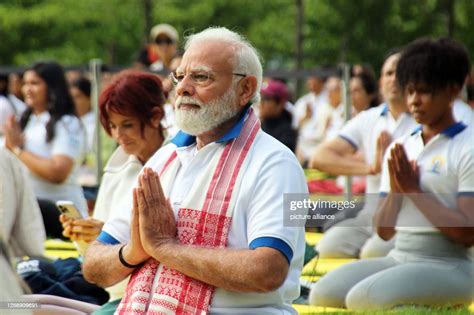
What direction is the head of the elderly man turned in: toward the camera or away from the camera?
toward the camera

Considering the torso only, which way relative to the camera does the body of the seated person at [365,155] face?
toward the camera

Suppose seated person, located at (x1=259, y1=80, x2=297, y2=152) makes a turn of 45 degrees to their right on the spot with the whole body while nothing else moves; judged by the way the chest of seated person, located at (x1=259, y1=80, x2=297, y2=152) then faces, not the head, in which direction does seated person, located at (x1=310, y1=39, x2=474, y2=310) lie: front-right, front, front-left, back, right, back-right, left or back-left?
left

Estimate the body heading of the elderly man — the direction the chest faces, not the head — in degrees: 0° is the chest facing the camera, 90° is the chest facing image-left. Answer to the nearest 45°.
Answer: approximately 45°

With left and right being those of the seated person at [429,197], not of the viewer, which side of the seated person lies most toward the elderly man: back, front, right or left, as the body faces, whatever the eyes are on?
front

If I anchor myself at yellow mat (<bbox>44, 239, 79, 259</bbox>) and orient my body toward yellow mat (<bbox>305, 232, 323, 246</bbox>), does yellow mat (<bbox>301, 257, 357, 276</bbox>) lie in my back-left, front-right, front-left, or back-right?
front-right

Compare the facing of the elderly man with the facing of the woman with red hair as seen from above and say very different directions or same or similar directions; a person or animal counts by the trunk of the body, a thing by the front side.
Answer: same or similar directions

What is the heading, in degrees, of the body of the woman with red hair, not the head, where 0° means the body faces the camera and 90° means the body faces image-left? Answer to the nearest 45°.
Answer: approximately 45°

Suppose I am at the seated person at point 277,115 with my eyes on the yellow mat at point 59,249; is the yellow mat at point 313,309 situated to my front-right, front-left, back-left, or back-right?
front-left

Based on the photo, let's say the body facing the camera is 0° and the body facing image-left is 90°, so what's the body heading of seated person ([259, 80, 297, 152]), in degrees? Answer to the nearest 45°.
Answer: approximately 45°

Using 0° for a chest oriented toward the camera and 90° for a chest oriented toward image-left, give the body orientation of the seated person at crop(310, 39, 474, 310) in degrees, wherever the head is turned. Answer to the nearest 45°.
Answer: approximately 45°
